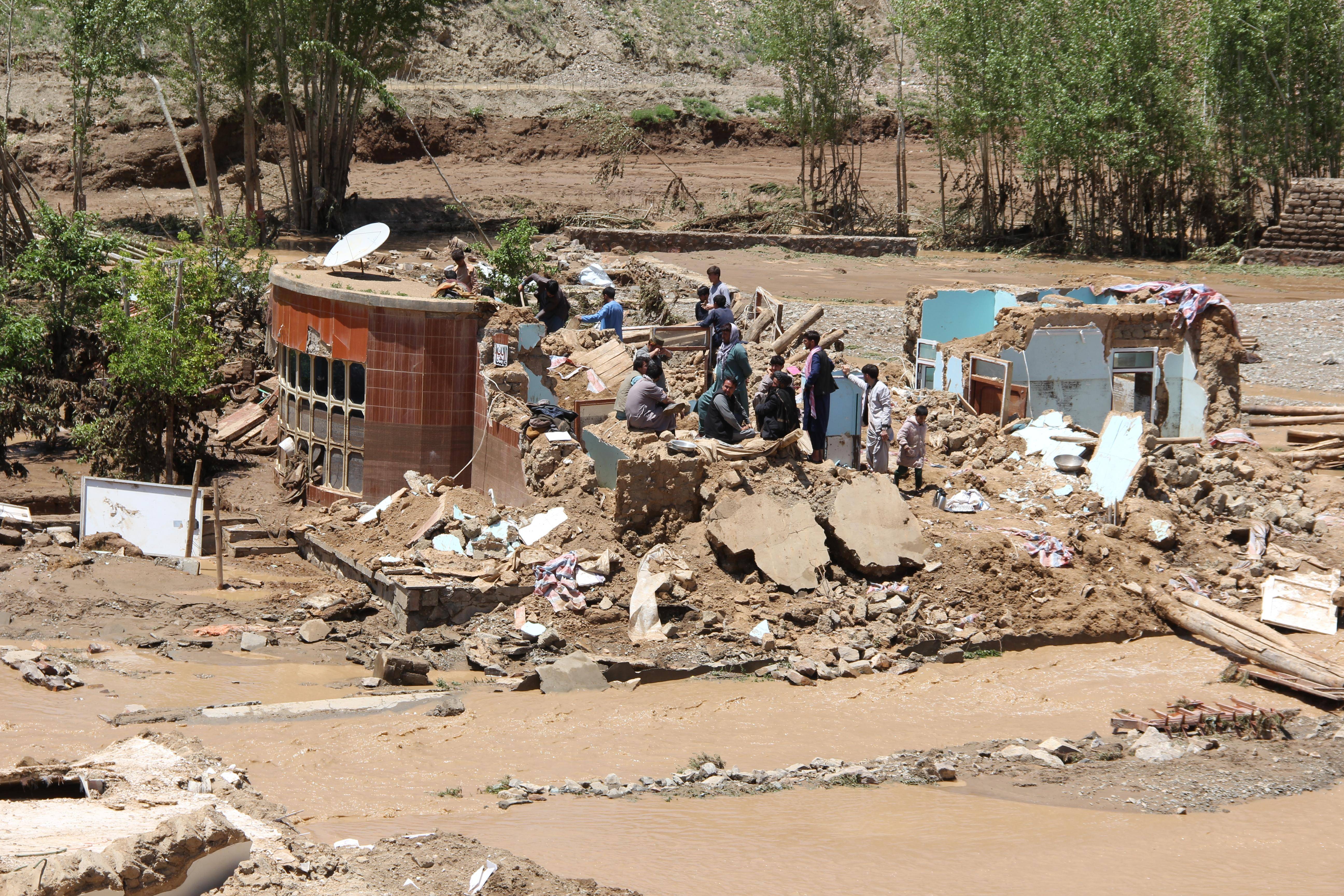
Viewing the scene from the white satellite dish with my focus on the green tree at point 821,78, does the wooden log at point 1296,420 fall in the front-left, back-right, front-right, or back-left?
front-right

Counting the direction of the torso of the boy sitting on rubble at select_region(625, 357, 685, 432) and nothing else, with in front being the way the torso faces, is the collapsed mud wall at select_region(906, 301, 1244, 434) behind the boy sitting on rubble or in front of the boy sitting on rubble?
in front

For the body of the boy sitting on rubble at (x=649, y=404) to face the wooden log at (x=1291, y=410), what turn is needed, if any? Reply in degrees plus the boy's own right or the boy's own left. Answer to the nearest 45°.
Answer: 0° — they already face it

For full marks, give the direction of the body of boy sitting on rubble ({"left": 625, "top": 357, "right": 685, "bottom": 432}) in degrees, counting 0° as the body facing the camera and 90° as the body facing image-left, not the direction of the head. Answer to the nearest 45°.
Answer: approximately 225°

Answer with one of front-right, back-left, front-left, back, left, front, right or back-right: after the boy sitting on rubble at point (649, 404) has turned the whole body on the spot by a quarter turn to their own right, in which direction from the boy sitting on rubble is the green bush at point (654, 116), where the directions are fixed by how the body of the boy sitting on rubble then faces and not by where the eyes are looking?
back-left

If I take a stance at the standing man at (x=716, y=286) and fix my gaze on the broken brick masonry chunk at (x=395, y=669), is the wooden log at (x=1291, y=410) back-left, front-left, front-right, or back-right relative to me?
back-left

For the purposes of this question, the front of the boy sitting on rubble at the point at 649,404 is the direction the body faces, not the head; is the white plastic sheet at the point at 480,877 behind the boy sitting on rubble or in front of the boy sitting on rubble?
behind
